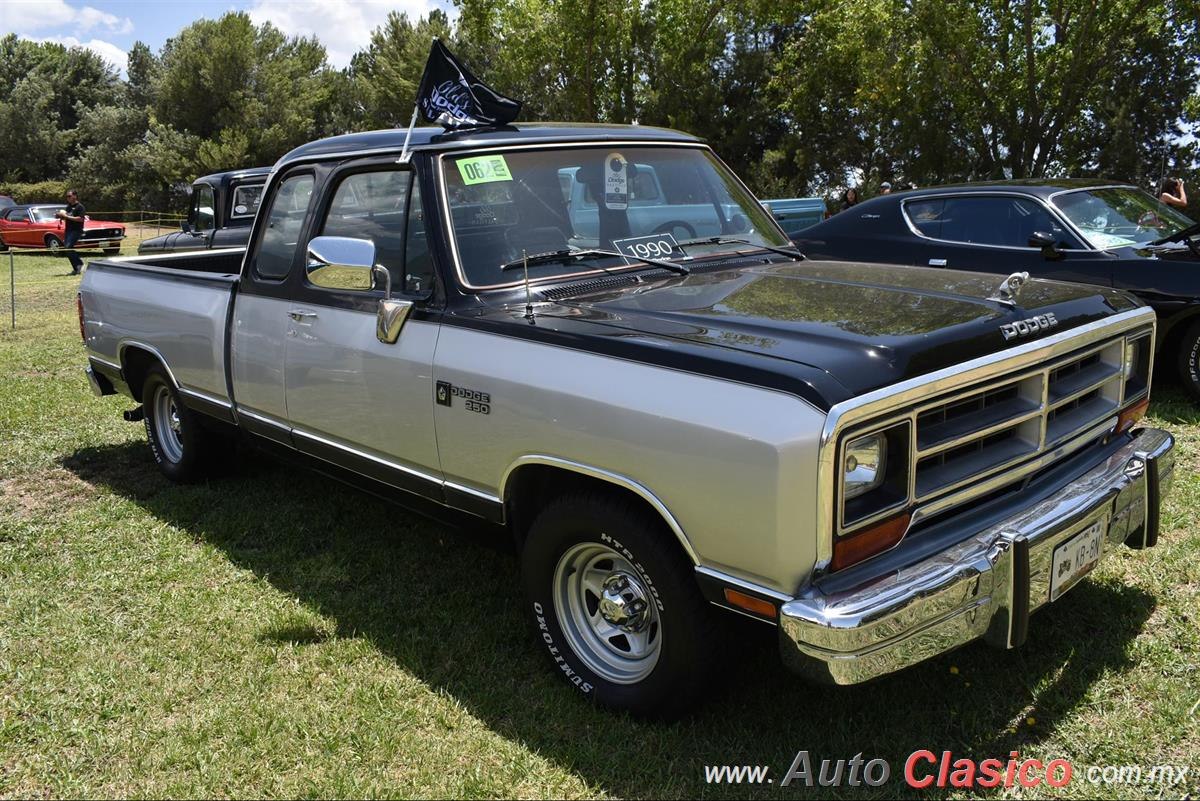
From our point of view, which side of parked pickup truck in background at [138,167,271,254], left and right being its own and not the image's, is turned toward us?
left

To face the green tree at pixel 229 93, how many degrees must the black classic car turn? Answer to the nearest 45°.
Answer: approximately 180°

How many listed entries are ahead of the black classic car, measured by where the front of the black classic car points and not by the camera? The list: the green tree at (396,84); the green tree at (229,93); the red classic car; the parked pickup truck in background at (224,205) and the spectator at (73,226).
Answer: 0

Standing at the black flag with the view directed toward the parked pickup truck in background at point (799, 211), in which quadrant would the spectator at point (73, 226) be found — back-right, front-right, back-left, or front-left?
front-left

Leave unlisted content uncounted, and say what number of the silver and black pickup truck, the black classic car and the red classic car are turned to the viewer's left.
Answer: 0

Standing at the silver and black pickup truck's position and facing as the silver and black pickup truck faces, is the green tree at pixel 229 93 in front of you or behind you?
behind

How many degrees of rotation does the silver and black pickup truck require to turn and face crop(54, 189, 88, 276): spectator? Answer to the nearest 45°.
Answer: approximately 180°

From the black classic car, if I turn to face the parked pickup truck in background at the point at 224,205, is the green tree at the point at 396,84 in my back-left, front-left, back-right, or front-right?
front-right

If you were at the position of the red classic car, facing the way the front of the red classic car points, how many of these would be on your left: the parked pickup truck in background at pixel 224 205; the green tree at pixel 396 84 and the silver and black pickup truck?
1

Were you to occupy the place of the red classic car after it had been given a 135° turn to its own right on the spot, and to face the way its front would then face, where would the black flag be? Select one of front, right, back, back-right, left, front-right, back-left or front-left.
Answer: left

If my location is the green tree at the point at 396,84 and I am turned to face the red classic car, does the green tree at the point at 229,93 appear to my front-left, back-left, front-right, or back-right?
front-right

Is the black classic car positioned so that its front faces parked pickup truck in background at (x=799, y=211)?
no

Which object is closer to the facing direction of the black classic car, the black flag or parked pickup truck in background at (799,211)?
the black flag

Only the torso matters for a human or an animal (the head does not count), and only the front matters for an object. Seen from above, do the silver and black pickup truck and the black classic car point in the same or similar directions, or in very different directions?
same or similar directions

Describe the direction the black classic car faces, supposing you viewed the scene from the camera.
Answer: facing the viewer and to the right of the viewer

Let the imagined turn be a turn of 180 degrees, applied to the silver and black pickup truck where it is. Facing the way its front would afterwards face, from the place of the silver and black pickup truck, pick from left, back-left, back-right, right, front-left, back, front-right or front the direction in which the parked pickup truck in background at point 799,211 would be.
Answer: front-right

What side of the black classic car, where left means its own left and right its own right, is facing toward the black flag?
right
